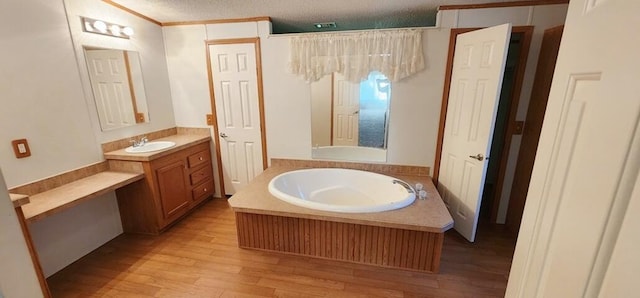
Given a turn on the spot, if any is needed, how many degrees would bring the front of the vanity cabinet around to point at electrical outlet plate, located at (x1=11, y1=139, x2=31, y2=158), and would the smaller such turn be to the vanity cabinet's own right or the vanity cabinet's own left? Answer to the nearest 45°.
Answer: approximately 135° to the vanity cabinet's own right

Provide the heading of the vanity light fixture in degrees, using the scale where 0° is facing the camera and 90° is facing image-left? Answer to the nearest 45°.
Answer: approximately 315°

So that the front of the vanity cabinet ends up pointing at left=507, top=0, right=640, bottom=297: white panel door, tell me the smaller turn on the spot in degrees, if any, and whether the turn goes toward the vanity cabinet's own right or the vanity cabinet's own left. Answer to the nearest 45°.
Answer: approximately 45° to the vanity cabinet's own right

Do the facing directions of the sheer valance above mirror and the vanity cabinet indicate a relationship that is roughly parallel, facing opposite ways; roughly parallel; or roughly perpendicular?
roughly perpendicular

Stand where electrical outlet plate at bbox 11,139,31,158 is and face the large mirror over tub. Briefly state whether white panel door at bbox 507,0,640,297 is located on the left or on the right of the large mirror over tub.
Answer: right

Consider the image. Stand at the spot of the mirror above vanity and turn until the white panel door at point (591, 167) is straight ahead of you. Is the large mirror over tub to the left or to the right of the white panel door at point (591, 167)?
left

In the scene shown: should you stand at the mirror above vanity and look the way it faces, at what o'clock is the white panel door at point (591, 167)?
The white panel door is roughly at 1 o'clock from the mirror above vanity.

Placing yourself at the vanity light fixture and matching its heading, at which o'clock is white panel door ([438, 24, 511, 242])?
The white panel door is roughly at 12 o'clock from the vanity light fixture.

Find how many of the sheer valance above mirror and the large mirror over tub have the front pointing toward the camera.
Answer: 2

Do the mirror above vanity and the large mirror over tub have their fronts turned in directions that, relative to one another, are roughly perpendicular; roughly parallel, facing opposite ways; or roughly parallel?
roughly perpendicular
